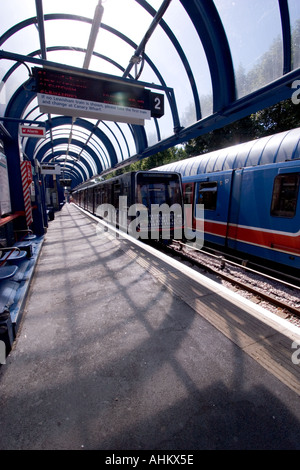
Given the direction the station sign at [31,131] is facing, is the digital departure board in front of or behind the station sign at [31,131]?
in front

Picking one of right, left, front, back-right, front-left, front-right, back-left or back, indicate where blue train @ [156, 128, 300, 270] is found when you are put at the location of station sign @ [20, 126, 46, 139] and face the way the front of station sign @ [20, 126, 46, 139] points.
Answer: front-left

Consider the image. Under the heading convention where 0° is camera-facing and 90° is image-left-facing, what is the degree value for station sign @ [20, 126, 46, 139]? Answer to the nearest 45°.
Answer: approximately 0°
